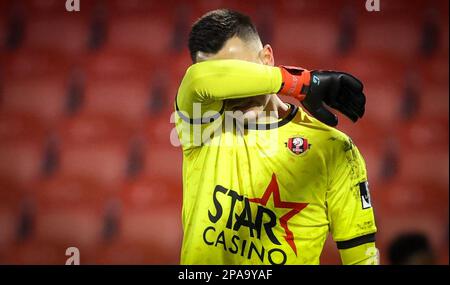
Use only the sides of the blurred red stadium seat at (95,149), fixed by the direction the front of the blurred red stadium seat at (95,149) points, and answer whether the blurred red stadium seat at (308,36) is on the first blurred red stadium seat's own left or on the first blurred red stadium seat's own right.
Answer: on the first blurred red stadium seat's own left

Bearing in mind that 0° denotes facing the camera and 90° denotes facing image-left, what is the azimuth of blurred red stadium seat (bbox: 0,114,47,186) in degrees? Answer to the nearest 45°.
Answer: approximately 0°

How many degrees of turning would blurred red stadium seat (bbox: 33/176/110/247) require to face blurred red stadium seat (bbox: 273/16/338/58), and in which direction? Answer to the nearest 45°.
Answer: approximately 90° to its left

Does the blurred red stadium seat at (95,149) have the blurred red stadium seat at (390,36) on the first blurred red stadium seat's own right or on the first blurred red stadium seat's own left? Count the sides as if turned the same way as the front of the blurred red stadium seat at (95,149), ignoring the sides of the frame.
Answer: on the first blurred red stadium seat's own left
